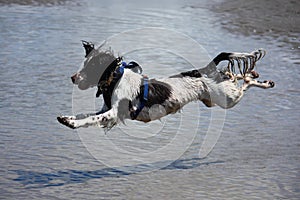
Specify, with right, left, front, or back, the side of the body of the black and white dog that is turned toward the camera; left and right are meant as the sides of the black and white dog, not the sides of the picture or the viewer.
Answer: left
